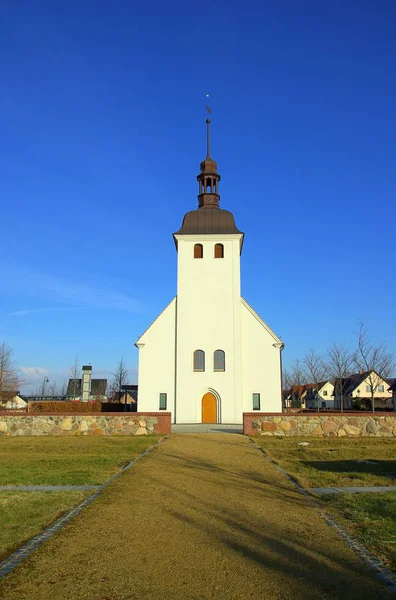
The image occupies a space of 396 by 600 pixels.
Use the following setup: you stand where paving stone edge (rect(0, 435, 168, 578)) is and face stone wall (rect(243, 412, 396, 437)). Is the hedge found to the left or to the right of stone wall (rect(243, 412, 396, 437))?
left

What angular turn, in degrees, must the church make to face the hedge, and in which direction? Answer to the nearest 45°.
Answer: approximately 90° to its right

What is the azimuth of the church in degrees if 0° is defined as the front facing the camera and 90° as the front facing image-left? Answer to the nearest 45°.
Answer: approximately 0°

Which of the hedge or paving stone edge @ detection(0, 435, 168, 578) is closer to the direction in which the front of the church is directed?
the paving stone edge

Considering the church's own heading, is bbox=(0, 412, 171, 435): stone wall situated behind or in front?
in front

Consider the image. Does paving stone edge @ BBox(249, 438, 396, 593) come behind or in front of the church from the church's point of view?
in front

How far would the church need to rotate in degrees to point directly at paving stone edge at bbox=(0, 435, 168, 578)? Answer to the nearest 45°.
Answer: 0° — it already faces it

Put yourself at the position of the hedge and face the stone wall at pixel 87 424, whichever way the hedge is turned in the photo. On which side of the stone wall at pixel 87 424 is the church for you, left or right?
left

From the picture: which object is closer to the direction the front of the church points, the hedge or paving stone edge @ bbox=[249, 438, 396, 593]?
the paving stone edge

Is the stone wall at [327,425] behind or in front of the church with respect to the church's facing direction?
in front
